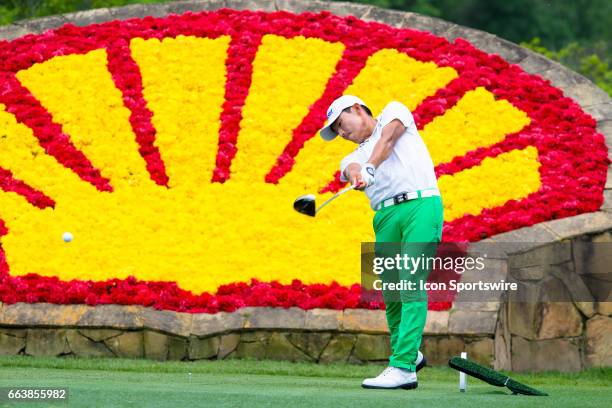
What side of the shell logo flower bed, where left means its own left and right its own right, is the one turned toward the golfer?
front

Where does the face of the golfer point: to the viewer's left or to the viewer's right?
to the viewer's left

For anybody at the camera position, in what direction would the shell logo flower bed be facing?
facing the viewer

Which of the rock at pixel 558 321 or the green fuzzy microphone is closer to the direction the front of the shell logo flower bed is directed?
the green fuzzy microphone
